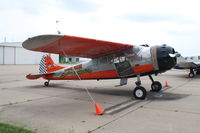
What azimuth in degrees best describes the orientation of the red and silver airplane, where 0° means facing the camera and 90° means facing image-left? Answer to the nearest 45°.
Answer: approximately 315°
